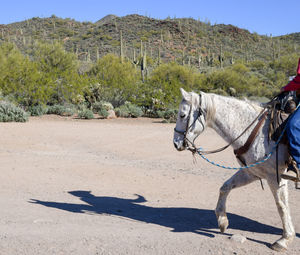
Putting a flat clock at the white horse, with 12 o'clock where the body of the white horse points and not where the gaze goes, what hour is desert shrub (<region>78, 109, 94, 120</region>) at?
The desert shrub is roughly at 2 o'clock from the white horse.

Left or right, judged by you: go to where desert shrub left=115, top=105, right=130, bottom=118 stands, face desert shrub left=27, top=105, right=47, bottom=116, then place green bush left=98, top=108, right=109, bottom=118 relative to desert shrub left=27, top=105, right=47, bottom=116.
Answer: left

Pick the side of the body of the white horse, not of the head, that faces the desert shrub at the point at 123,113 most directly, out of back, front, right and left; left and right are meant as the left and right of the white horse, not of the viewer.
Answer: right

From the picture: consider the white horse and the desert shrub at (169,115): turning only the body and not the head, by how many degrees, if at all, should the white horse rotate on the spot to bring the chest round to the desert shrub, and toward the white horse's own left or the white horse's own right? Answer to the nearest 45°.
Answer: approximately 90° to the white horse's own right

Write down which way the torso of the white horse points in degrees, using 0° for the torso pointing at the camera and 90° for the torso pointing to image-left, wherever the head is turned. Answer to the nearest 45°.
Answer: approximately 90°

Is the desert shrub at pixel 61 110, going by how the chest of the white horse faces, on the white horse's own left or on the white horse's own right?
on the white horse's own right

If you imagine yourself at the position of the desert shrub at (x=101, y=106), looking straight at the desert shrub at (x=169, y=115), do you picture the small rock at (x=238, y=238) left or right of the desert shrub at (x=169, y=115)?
right

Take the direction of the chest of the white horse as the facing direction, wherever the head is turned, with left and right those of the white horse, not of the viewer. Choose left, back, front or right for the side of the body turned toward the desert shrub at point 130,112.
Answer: right
